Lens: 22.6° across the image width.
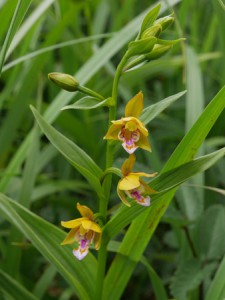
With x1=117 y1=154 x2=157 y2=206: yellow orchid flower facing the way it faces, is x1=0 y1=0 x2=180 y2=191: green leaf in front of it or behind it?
behind

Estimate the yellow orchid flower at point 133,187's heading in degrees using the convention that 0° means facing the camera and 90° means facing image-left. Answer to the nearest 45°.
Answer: approximately 315°
